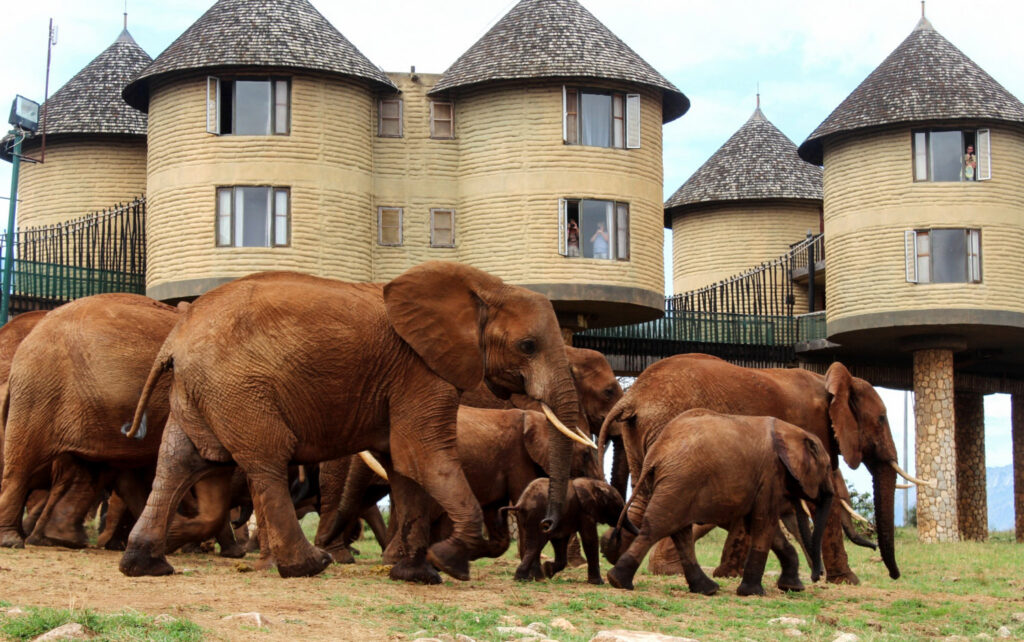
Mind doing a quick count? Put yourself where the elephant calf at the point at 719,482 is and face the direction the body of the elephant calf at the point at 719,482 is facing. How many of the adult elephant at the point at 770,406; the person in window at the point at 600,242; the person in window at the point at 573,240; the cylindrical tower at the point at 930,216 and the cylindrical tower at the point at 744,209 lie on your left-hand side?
5

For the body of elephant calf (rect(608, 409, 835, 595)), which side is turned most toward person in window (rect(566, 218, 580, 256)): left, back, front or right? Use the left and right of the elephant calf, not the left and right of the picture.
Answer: left

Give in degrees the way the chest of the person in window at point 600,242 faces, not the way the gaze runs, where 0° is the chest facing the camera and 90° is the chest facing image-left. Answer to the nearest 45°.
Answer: approximately 0°

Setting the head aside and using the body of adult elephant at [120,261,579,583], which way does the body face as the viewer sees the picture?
to the viewer's right

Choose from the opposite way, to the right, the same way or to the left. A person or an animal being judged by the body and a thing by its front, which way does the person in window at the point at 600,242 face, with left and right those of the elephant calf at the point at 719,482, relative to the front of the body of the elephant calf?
to the right

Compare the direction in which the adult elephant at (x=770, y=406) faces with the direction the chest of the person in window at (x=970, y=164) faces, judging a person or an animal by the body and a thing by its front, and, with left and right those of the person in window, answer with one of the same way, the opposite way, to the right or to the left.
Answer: to the left

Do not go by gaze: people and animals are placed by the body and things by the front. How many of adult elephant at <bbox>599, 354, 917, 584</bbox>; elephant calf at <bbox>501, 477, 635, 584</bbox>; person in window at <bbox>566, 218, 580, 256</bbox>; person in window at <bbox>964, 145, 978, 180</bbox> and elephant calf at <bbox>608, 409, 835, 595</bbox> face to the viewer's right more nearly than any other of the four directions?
3

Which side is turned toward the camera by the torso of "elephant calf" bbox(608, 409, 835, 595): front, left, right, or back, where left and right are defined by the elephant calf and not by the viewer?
right

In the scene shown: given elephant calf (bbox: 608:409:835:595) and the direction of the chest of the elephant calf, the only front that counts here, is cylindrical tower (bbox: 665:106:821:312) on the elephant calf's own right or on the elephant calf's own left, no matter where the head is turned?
on the elephant calf's own left

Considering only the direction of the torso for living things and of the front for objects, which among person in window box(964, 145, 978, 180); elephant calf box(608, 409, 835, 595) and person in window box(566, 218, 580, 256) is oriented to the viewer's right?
the elephant calf

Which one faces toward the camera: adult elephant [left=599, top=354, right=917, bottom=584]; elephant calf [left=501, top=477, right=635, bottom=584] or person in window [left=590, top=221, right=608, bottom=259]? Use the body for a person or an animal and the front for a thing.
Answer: the person in window

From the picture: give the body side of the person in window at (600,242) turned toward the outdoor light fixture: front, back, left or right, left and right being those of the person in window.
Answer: right

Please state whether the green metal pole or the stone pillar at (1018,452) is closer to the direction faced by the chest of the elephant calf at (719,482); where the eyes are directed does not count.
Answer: the stone pillar

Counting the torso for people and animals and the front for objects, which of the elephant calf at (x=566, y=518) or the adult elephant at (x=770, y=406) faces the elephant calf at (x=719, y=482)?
the elephant calf at (x=566, y=518)

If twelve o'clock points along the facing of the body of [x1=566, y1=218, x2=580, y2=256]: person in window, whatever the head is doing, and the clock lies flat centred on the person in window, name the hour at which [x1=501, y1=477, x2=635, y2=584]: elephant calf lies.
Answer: The elephant calf is roughly at 12 o'clock from the person in window.

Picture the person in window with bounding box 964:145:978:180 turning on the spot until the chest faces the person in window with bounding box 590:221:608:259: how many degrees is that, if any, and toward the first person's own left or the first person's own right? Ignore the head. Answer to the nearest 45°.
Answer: approximately 45° to the first person's own right

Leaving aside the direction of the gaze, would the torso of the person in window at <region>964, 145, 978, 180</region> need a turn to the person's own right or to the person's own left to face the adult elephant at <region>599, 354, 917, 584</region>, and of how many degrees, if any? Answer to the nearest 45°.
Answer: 0° — they already face it

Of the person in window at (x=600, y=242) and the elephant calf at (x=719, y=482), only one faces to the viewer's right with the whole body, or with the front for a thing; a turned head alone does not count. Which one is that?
the elephant calf

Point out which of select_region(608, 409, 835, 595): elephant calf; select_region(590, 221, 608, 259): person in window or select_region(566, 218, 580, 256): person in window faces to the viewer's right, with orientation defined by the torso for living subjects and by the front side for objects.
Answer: the elephant calf
